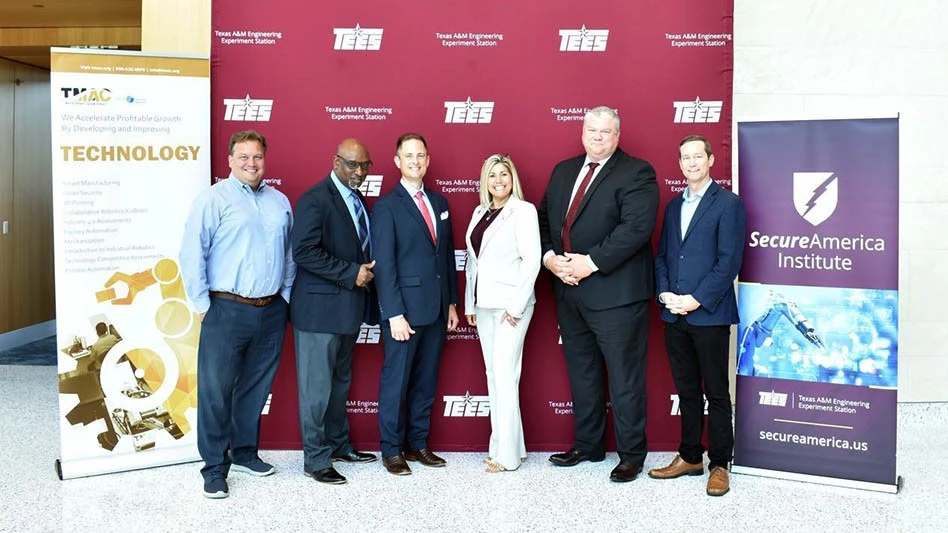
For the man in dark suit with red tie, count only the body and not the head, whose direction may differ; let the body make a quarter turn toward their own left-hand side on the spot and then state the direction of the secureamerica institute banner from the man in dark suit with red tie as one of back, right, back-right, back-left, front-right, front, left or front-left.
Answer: front-left

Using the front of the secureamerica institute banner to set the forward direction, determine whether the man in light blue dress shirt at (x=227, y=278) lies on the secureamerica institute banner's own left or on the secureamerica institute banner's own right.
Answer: on the secureamerica institute banner's own right

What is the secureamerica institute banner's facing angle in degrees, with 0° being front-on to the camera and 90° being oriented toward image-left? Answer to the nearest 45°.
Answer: approximately 0°

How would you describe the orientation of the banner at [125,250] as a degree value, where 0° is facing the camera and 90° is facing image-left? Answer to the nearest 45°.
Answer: approximately 0°

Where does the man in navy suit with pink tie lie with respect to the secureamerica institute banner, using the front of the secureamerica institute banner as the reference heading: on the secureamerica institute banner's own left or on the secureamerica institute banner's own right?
on the secureamerica institute banner's own right

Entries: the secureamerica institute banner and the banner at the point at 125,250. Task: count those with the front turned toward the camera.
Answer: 2

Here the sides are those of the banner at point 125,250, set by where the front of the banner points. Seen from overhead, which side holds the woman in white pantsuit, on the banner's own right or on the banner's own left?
on the banner's own left

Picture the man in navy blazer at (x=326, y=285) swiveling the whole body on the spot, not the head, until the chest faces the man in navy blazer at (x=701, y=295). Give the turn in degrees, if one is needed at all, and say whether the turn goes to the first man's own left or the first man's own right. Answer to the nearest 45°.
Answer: approximately 45° to the first man's own left
